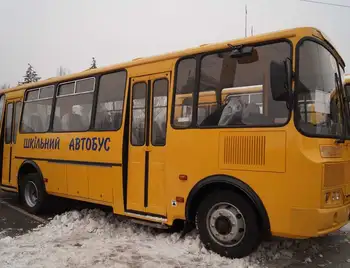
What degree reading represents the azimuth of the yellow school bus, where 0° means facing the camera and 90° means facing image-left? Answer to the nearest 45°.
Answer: approximately 315°
